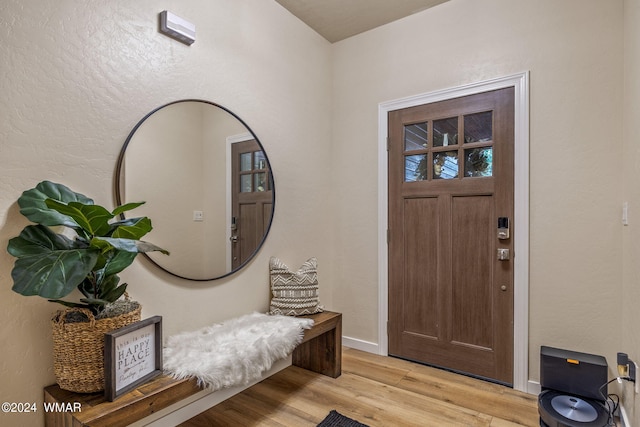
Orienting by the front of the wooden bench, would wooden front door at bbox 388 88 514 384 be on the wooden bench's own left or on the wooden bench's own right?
on the wooden bench's own left

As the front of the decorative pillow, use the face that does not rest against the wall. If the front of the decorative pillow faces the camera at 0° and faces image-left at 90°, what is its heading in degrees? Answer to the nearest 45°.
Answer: approximately 0°

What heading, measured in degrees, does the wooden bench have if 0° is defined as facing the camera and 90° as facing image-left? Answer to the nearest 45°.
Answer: approximately 315°

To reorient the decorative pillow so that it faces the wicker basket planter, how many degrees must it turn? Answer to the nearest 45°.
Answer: approximately 45° to its right
